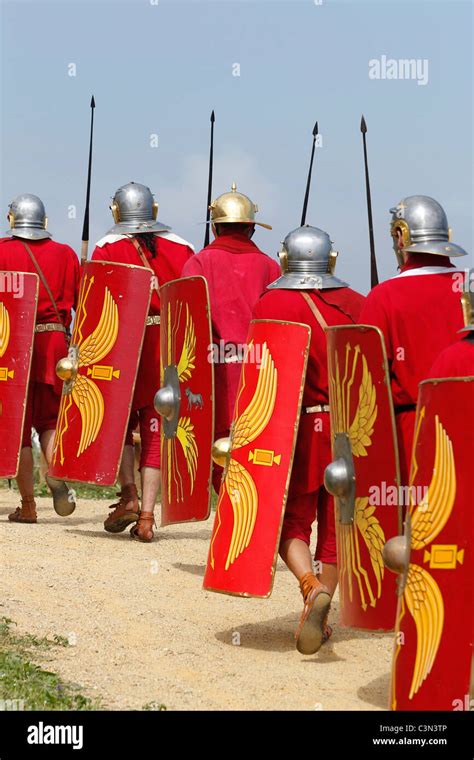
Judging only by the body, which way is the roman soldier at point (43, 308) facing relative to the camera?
away from the camera

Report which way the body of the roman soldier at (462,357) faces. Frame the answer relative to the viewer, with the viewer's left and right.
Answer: facing away from the viewer

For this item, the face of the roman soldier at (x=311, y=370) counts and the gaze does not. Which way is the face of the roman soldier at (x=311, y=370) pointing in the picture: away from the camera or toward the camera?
away from the camera

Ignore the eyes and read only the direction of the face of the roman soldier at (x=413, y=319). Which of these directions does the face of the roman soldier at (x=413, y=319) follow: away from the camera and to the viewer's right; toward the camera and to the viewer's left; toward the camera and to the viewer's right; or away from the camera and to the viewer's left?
away from the camera and to the viewer's left

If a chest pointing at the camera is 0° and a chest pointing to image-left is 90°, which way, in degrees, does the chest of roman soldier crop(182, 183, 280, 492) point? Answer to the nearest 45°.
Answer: approximately 180°

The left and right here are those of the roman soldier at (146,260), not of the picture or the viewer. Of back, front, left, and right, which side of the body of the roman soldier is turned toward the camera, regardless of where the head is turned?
back

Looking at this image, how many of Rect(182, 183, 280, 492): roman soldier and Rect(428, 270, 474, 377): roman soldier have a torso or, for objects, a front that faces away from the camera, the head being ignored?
2

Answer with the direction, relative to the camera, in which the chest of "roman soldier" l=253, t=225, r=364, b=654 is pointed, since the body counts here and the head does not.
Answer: away from the camera

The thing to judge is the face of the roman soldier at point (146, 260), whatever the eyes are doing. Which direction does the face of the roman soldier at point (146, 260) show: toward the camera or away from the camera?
away from the camera
